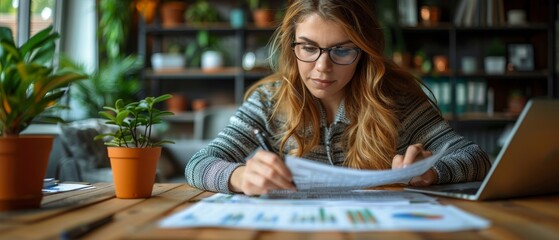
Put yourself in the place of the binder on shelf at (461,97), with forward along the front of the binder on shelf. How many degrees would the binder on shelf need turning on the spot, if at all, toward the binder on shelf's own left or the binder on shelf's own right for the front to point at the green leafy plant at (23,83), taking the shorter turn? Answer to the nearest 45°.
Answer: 0° — it already faces it

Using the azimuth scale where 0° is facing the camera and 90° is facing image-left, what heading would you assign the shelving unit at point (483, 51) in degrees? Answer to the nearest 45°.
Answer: approximately 0°

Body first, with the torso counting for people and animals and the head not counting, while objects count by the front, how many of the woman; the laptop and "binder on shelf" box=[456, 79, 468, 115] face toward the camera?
2

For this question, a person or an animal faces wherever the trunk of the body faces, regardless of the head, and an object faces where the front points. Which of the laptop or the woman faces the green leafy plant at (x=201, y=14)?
the laptop

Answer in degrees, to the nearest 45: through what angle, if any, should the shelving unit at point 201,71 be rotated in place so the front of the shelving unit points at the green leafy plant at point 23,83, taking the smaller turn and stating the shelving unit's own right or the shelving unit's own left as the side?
0° — it already faces it
